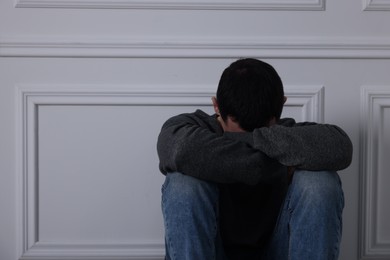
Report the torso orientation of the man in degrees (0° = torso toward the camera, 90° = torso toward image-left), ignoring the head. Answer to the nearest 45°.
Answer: approximately 0°
